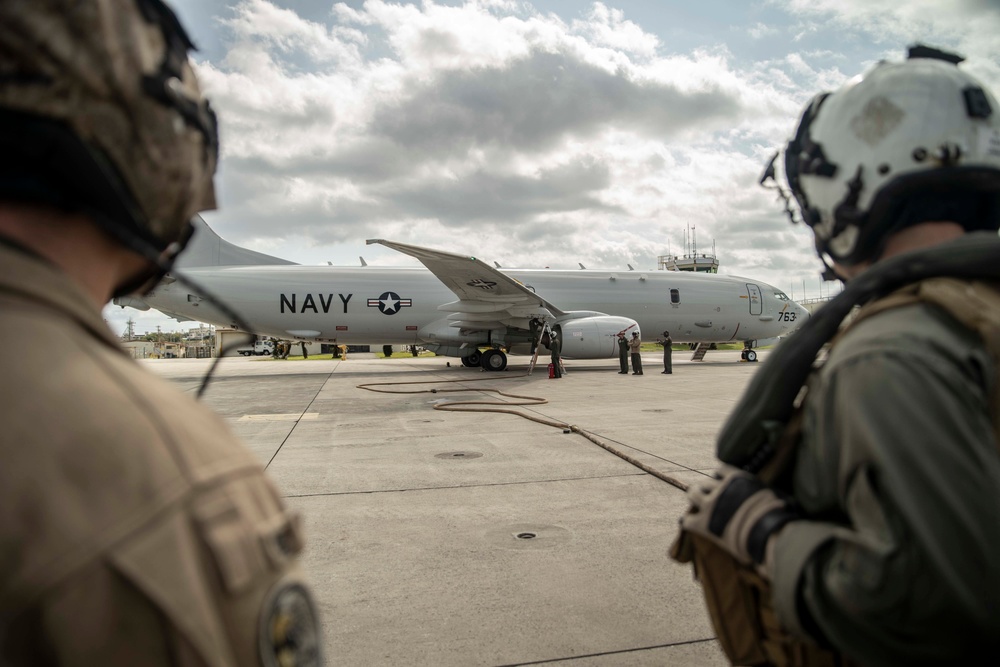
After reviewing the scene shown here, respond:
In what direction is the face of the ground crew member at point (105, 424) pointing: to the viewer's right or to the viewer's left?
to the viewer's right

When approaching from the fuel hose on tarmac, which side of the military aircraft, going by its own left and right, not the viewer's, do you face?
right

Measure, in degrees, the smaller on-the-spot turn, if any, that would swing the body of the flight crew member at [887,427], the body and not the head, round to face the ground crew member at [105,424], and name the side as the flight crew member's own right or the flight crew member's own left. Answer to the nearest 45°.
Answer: approximately 90° to the flight crew member's own left

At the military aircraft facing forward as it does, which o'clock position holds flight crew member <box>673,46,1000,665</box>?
The flight crew member is roughly at 3 o'clock from the military aircraft.

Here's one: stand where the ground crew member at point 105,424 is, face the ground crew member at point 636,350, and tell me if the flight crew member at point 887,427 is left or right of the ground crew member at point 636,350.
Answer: right

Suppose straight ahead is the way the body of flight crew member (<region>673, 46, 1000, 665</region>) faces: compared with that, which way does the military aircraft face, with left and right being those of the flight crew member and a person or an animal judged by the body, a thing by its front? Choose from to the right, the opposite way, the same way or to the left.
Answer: to the right

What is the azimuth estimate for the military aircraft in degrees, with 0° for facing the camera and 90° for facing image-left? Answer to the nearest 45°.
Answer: approximately 270°

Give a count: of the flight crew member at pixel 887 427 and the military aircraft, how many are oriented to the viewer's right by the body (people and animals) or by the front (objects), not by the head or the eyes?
1

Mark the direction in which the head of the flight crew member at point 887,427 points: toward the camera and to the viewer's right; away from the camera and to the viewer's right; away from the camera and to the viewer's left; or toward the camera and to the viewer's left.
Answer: away from the camera and to the viewer's left

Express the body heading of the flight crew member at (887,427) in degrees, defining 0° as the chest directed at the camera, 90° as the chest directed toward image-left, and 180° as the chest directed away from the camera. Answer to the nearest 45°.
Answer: approximately 135°

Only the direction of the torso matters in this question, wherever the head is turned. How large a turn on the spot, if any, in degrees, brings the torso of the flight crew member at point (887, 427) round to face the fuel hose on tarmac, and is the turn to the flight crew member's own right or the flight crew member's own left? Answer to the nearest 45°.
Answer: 0° — they already face it
